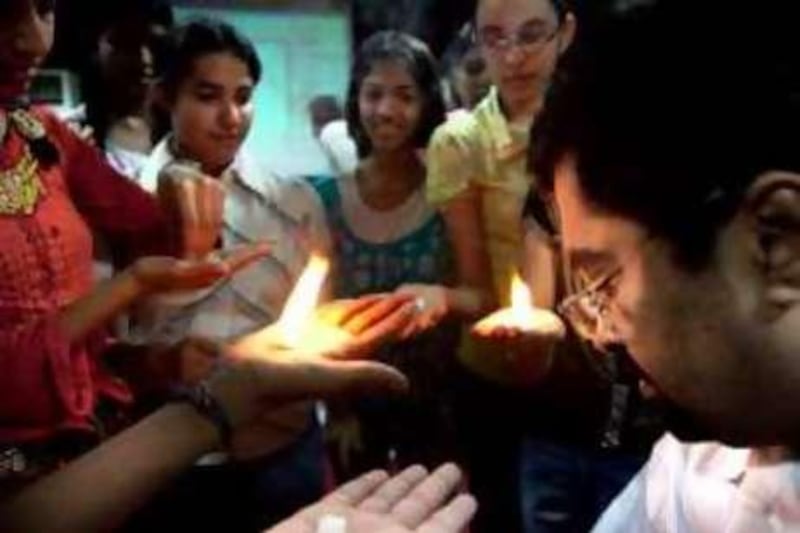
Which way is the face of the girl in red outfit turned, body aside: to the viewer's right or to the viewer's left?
to the viewer's right

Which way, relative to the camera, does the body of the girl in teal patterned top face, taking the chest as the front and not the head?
toward the camera

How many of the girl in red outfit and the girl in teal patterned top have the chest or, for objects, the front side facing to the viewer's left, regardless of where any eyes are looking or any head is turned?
0

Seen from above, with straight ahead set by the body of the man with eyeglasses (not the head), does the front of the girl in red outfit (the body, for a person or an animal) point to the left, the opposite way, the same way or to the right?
the opposite way

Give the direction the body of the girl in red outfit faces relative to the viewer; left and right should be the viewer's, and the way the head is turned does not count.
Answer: facing the viewer and to the right of the viewer

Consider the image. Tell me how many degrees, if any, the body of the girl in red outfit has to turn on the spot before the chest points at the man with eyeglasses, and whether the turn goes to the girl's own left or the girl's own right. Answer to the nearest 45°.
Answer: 0° — they already face them

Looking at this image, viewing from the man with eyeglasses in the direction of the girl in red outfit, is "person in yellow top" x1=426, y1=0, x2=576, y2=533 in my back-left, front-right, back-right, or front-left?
front-right

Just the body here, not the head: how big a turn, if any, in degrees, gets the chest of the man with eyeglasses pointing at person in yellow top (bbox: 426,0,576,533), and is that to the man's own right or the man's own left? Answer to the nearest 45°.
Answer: approximately 90° to the man's own right

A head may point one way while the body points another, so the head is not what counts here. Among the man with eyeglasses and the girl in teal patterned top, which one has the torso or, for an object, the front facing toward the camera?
the girl in teal patterned top

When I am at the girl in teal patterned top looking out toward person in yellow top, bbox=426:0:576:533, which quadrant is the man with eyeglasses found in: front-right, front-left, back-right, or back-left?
front-right

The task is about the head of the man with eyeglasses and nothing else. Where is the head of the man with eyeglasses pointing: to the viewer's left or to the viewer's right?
to the viewer's left

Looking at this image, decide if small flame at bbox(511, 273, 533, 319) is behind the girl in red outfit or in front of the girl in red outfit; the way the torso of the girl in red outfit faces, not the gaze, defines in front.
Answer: in front

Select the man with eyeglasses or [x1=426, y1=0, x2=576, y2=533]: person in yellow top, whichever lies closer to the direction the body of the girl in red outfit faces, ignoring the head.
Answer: the man with eyeglasses

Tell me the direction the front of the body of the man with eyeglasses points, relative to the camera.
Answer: to the viewer's left

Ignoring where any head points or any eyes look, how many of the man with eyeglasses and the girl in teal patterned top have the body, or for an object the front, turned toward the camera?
1

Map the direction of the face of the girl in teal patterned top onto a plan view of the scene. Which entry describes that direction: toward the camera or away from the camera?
toward the camera
